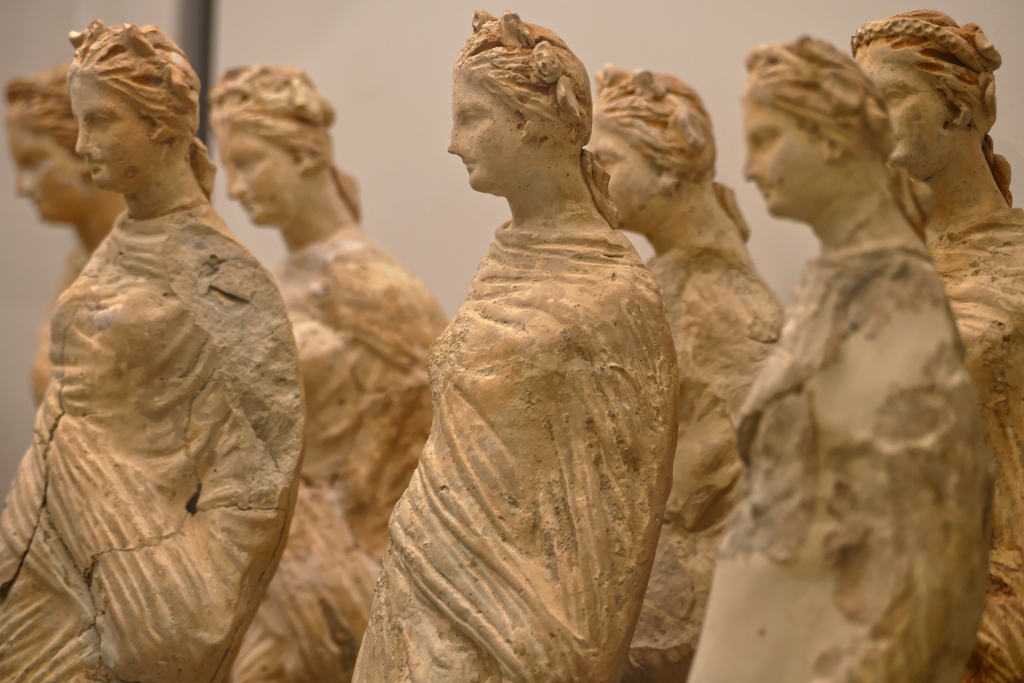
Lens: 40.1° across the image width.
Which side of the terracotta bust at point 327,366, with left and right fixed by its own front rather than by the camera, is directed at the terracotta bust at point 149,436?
front

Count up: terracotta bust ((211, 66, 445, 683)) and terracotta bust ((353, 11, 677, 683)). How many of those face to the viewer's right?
0

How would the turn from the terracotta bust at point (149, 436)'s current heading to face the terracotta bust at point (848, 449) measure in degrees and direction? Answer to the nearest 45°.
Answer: approximately 90° to its left

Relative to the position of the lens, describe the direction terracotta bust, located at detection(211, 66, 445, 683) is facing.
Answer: facing the viewer and to the left of the viewer

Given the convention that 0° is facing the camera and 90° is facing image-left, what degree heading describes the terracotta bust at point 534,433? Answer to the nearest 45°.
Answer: approximately 90°

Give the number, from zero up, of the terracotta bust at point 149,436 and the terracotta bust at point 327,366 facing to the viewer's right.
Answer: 0

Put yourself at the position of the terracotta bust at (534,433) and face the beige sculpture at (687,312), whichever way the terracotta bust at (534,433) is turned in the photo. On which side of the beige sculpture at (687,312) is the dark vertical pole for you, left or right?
left

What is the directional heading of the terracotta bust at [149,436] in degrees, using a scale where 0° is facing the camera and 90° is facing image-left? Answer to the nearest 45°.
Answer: approximately 45°

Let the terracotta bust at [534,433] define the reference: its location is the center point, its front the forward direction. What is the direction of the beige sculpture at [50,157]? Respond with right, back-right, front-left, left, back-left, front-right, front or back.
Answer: front-right

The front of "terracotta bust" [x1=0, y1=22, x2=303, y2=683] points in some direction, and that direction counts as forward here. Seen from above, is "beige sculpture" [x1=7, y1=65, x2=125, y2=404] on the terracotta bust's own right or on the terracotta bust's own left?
on the terracotta bust's own right

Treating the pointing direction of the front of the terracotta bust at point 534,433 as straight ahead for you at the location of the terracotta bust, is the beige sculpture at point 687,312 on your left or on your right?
on your right

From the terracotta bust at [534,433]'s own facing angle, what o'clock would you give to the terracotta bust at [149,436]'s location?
the terracotta bust at [149,436] is roughly at 1 o'clock from the terracotta bust at [534,433].
